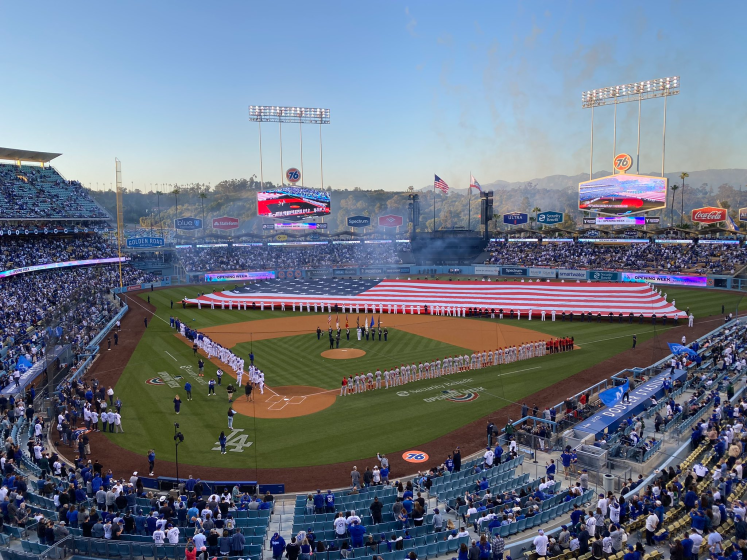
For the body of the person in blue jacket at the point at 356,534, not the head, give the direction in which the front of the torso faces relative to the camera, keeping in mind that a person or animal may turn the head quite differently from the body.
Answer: away from the camera

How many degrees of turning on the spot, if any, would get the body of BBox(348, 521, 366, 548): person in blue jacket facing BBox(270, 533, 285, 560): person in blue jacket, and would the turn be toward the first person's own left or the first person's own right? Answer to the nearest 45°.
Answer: approximately 90° to the first person's own left

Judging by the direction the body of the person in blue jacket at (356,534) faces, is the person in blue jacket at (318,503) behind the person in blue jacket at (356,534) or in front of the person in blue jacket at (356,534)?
in front

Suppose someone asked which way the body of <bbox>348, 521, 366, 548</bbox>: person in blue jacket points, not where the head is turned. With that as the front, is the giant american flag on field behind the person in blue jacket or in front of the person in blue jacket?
in front

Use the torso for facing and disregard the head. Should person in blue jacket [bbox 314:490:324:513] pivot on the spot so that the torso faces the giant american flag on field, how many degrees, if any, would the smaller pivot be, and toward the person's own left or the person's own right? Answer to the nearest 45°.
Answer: approximately 45° to the person's own right

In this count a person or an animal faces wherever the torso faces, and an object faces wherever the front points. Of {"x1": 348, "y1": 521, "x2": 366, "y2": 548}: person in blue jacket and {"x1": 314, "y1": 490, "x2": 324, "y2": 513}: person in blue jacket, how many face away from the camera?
2

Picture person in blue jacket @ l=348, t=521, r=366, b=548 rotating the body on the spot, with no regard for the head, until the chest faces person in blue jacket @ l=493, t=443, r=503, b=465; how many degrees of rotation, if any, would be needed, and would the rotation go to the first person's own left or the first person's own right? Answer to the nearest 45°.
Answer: approximately 45° to the first person's own right

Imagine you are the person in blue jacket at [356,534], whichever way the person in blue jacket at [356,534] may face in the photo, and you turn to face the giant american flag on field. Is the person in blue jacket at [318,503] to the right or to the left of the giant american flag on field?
left

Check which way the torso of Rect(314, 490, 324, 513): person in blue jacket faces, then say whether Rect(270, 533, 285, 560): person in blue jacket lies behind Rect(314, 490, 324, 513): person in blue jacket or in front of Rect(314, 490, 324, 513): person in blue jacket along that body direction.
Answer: behind

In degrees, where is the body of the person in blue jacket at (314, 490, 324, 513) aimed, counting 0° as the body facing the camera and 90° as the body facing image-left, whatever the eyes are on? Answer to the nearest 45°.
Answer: approximately 180°

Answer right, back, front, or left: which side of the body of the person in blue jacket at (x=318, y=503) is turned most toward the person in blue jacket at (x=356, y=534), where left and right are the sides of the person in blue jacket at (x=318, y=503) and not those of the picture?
back
